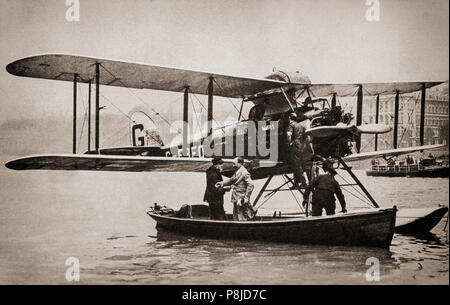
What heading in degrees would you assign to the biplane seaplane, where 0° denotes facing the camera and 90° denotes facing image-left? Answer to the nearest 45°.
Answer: approximately 315°

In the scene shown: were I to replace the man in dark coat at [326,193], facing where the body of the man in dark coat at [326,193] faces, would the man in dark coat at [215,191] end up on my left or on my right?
on my left

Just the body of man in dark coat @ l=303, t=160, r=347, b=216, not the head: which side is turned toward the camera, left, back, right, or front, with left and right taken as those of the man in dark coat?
back

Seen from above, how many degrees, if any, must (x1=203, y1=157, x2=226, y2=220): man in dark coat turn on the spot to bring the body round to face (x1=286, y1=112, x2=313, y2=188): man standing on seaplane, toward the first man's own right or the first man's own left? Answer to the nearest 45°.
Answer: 0° — they already face them

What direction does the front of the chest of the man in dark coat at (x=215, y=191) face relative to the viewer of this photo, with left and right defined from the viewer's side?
facing to the right of the viewer

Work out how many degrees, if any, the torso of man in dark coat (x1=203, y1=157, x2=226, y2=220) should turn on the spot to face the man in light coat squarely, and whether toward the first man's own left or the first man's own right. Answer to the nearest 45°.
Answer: approximately 45° to the first man's own right
